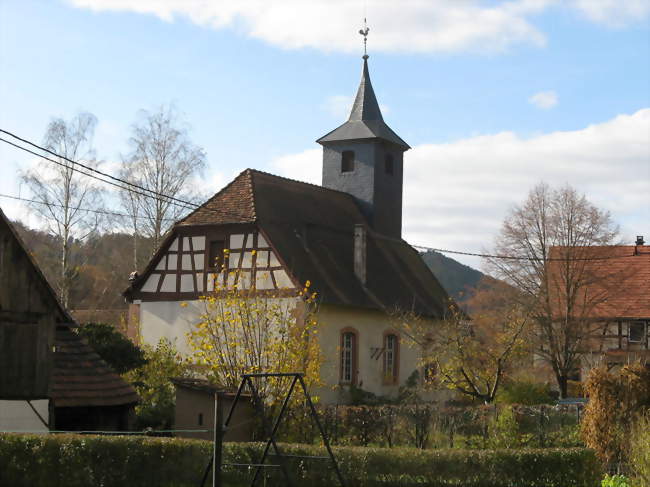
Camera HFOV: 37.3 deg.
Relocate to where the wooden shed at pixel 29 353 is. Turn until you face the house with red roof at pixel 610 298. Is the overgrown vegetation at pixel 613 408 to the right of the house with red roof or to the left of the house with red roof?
right

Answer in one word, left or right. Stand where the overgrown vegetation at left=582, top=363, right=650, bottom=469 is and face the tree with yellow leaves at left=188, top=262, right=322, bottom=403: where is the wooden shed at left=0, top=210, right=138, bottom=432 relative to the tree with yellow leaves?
left
